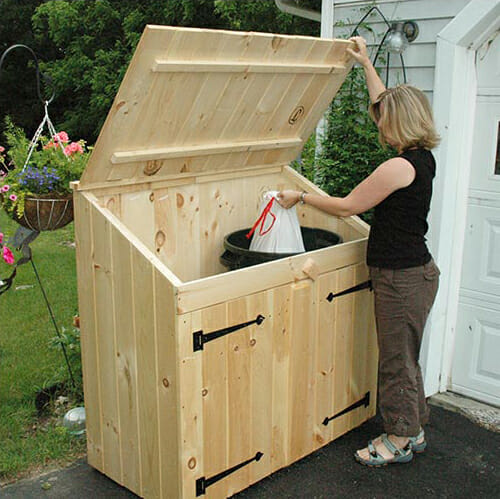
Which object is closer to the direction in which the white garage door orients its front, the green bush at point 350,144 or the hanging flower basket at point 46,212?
the hanging flower basket

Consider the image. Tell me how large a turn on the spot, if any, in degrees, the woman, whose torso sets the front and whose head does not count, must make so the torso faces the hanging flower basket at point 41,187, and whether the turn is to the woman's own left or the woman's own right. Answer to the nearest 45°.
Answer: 0° — they already face it

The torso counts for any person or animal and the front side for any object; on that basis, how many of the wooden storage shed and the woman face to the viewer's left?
1

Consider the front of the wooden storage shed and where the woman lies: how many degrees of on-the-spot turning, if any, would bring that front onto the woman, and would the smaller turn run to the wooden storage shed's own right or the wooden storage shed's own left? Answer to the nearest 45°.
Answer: approximately 45° to the wooden storage shed's own left

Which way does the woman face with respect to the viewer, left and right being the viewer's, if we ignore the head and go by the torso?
facing to the left of the viewer

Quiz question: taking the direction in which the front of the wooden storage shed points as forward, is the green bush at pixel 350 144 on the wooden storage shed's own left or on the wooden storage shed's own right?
on the wooden storage shed's own left

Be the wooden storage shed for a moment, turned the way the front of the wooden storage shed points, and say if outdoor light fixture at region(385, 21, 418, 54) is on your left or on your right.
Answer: on your left

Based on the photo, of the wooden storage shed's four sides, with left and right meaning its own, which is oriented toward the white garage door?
left

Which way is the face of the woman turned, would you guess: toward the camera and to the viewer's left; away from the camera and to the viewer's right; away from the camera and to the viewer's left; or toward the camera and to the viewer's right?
away from the camera and to the viewer's left

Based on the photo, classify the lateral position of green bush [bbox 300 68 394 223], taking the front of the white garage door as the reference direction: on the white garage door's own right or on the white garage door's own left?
on the white garage door's own right
